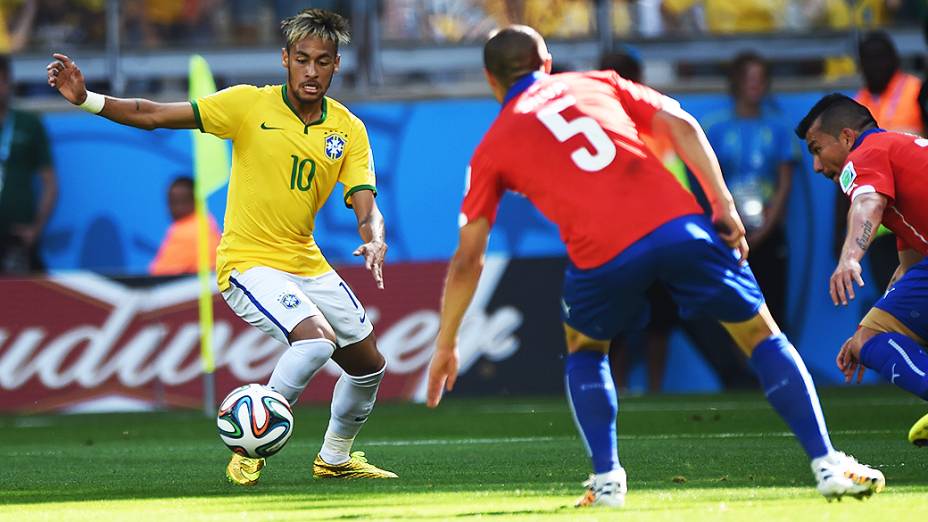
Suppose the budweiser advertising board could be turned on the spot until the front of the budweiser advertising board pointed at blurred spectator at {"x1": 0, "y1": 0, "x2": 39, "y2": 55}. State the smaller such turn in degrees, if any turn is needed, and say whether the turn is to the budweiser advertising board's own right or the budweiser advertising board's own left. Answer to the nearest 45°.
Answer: approximately 135° to the budweiser advertising board's own right

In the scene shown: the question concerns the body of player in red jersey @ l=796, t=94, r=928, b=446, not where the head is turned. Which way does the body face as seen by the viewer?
to the viewer's left

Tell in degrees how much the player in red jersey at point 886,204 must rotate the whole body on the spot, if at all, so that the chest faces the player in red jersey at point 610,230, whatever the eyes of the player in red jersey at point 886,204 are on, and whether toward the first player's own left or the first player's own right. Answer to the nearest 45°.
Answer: approximately 45° to the first player's own left

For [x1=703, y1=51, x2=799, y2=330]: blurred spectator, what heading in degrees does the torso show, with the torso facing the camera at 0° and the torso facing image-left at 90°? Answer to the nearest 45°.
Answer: approximately 0°

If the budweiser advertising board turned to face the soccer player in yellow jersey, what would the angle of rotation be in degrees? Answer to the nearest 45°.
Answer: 0° — it already faces them

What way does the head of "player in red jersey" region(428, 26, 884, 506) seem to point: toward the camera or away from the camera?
away from the camera

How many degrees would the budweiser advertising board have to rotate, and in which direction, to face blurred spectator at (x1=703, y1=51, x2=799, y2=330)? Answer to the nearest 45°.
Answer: approximately 90° to its left

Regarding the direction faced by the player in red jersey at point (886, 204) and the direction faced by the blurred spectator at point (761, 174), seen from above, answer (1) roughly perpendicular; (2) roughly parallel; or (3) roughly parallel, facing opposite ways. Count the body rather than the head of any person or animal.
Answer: roughly perpendicular

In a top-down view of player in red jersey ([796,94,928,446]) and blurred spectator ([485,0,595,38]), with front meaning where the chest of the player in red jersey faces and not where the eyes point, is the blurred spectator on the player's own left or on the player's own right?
on the player's own right

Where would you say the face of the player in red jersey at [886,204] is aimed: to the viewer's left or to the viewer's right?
to the viewer's left

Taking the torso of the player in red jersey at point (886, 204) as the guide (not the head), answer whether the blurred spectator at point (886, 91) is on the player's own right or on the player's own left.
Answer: on the player's own right
